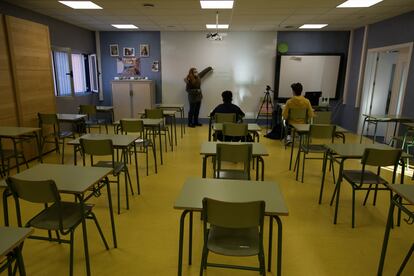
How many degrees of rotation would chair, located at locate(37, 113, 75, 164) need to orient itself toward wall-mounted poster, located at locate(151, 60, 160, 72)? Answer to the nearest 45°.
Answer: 0° — it already faces it

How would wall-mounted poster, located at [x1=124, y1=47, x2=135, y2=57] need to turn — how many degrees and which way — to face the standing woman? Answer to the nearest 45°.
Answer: approximately 45° to its left

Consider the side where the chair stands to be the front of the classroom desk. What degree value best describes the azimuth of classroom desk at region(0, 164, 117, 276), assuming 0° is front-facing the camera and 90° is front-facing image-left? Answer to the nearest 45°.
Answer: approximately 45°

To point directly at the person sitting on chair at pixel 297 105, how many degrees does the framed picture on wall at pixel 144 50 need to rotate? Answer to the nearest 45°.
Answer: approximately 45° to its left

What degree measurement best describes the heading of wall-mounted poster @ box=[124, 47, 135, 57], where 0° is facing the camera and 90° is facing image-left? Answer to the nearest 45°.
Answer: approximately 0°

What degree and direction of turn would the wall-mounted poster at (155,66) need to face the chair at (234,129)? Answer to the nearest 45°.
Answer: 0° — it already faces it

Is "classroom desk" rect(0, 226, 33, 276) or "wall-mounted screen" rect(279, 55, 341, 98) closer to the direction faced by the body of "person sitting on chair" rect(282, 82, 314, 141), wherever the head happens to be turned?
the wall-mounted screen

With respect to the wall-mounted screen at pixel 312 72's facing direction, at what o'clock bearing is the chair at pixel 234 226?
The chair is roughly at 12 o'clock from the wall-mounted screen.

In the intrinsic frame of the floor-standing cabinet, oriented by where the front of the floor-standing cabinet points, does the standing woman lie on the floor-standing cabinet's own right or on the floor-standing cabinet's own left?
on the floor-standing cabinet's own left

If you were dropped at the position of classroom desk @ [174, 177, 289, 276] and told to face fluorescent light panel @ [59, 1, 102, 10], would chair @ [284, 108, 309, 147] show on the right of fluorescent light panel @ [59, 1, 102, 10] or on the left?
right

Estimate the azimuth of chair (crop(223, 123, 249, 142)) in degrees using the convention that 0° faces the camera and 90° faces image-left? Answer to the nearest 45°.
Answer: approximately 180°

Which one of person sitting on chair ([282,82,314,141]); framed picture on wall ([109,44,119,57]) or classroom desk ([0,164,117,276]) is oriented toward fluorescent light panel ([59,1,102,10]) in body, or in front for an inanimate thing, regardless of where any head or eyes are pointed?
the framed picture on wall
